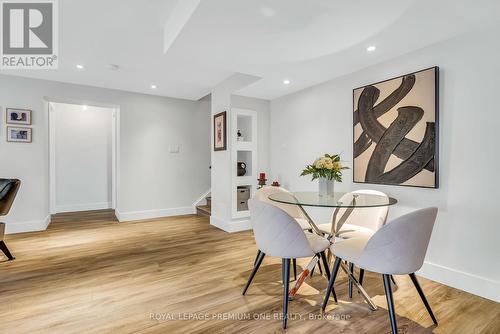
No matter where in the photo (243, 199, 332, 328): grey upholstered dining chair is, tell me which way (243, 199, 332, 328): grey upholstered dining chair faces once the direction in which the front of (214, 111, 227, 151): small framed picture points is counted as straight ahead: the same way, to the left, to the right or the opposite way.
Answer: the opposite way

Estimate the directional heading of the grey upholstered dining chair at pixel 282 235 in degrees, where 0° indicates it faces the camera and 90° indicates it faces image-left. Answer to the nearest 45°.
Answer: approximately 225°

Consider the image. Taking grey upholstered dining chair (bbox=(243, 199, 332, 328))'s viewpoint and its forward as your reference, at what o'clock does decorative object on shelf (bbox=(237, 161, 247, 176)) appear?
The decorative object on shelf is roughly at 10 o'clock from the grey upholstered dining chair.

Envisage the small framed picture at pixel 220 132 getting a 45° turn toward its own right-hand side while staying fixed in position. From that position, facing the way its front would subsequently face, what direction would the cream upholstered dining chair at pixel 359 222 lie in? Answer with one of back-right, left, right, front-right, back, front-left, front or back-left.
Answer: back-left

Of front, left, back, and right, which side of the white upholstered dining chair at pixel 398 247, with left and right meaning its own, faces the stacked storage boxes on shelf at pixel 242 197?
front

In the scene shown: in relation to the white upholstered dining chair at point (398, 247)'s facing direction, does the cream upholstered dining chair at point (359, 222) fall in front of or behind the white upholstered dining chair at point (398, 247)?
in front

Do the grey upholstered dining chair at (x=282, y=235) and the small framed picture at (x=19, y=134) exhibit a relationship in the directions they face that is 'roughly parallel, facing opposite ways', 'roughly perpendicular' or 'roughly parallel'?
roughly perpendicular

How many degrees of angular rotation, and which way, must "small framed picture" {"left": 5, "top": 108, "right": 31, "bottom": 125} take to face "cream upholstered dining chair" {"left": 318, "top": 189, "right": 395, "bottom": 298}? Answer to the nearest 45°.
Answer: approximately 45° to its left

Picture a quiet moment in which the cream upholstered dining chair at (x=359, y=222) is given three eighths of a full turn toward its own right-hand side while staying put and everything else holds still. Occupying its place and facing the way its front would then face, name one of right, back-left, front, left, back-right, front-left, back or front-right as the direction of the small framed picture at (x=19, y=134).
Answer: left
